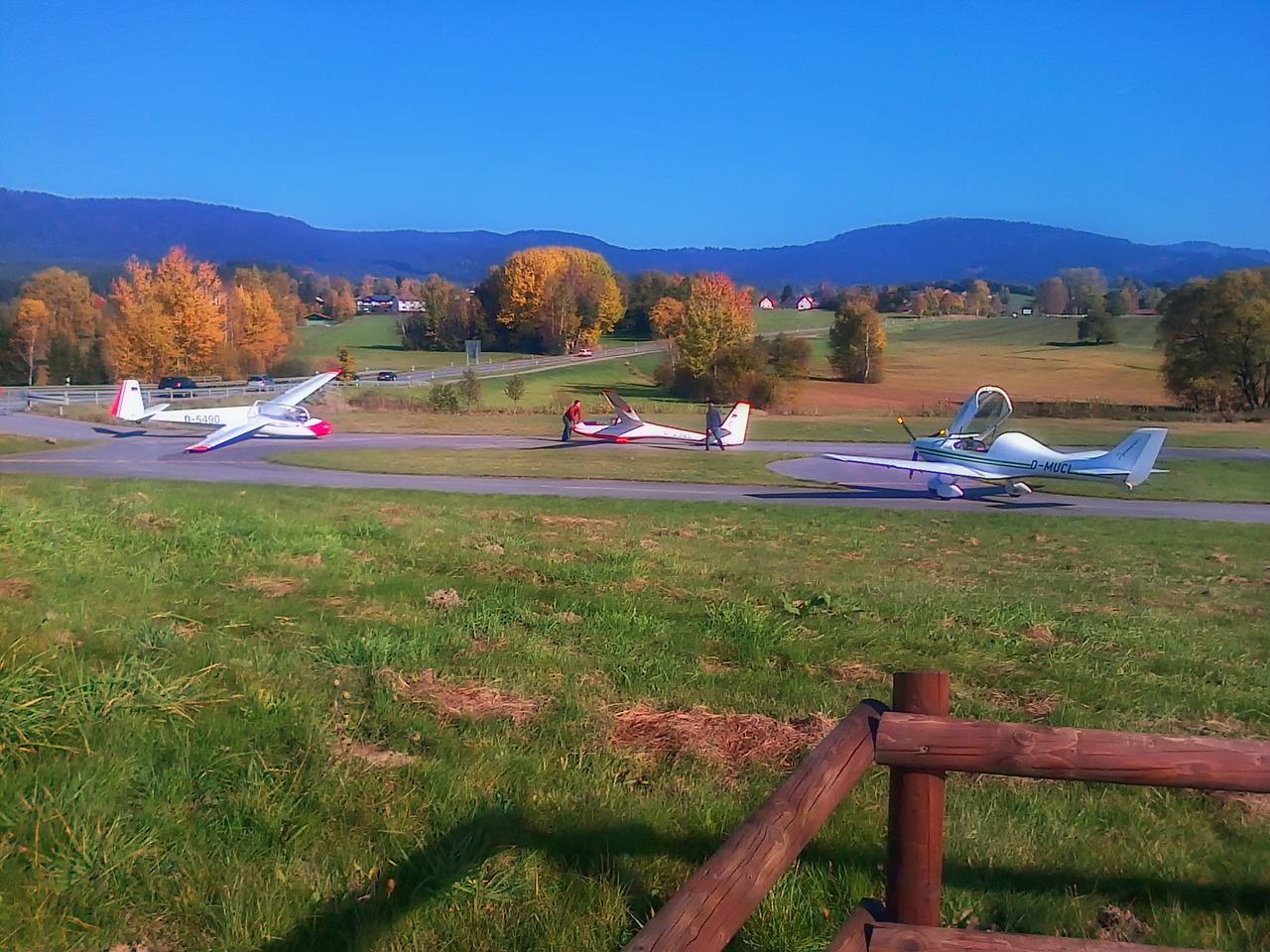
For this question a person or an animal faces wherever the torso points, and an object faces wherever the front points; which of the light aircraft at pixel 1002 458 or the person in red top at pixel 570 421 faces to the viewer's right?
the person in red top

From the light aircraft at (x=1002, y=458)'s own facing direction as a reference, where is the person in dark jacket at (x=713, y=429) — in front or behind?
in front

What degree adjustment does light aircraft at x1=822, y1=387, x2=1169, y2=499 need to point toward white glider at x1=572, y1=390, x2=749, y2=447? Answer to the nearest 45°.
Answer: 0° — it already faces it

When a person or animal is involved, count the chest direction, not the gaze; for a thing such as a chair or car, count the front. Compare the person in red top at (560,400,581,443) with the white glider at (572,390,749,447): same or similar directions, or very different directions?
very different directions

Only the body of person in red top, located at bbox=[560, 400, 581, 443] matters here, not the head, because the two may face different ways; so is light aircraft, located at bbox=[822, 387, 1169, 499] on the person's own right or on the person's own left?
on the person's own right

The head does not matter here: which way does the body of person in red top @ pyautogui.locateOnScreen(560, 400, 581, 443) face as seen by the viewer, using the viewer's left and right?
facing to the right of the viewer

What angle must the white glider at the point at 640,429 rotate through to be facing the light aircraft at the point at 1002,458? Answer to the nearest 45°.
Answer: approximately 135° to its left

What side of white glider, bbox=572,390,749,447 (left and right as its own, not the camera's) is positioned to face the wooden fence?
left

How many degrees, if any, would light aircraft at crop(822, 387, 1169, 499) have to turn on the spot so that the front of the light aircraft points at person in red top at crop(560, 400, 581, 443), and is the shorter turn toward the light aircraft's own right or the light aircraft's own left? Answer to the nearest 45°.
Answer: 0° — it already faces them

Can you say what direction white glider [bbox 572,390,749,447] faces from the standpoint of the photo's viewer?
facing to the left of the viewer

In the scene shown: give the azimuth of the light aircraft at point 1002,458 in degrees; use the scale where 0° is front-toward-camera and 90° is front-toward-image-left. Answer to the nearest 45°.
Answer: approximately 135°

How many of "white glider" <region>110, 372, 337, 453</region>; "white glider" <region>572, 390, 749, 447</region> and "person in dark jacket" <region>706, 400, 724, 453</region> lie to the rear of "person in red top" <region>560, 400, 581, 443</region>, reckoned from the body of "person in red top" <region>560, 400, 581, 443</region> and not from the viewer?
1

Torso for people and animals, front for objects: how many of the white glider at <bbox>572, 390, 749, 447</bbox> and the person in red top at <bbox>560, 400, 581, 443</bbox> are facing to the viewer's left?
1
